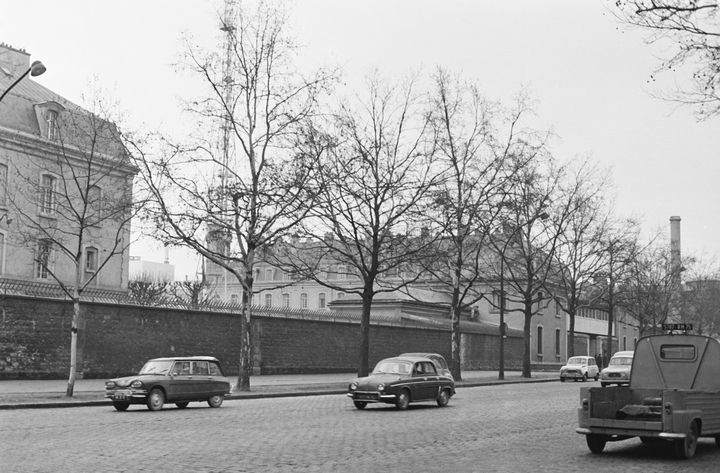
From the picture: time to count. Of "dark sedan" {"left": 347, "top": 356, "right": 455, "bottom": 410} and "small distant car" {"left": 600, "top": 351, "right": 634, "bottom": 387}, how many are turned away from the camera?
0

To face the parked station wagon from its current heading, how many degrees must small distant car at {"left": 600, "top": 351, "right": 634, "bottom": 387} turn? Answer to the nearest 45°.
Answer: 0° — it already faces it

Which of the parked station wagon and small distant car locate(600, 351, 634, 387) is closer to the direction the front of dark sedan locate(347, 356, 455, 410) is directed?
the parked station wagon

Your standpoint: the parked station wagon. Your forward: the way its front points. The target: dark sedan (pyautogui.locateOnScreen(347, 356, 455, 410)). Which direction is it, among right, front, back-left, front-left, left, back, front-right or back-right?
back-left

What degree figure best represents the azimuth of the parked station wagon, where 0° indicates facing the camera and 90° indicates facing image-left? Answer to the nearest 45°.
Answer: approximately 45°

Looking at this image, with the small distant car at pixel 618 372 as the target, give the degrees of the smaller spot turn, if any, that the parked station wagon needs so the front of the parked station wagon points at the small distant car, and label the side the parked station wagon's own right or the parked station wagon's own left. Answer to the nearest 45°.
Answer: approximately 180°

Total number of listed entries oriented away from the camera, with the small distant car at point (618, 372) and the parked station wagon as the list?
0
